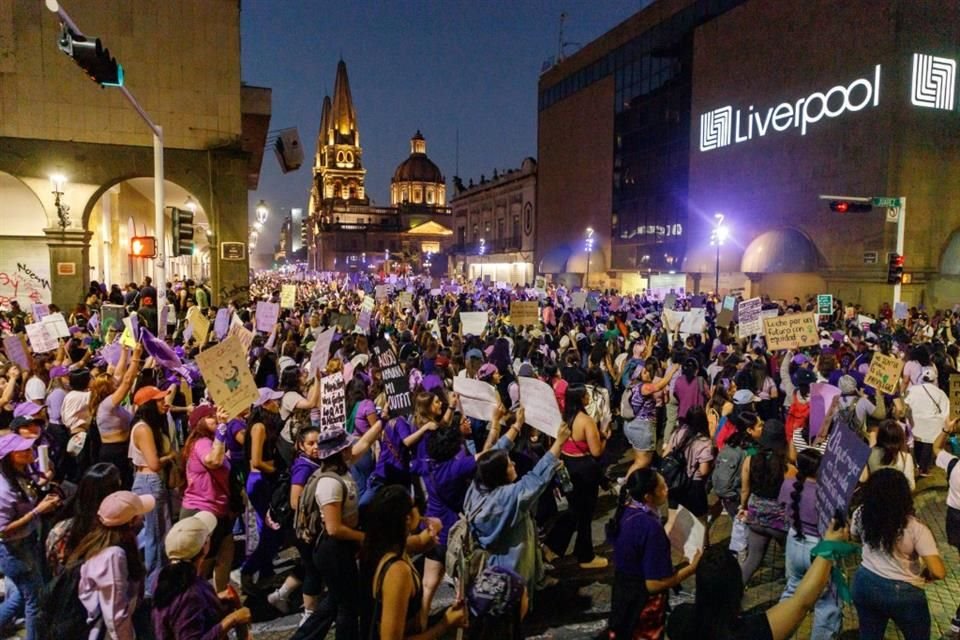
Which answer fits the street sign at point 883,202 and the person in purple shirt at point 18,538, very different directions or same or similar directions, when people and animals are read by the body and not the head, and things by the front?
very different directions

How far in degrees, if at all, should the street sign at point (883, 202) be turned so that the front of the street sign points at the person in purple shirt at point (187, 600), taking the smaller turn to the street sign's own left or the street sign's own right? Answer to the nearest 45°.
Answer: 0° — it already faces them

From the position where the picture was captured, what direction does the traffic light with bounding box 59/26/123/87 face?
facing to the right of the viewer

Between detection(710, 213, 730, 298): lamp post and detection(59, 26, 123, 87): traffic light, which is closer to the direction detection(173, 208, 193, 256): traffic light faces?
the lamp post

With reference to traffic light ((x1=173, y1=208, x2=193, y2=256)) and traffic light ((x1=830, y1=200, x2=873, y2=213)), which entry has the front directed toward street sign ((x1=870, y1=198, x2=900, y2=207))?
traffic light ((x1=173, y1=208, x2=193, y2=256))

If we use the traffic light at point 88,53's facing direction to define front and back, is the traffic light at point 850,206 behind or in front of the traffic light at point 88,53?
in front

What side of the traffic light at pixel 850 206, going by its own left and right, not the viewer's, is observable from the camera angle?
front

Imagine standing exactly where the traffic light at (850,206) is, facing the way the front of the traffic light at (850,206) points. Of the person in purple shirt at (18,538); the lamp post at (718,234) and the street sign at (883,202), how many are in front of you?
1

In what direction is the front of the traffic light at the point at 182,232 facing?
to the viewer's right

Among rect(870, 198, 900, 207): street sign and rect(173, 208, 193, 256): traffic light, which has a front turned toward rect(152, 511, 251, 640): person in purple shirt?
the street sign

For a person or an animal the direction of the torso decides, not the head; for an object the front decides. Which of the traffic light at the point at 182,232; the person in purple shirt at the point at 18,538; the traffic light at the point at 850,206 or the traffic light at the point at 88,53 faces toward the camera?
the traffic light at the point at 850,206
